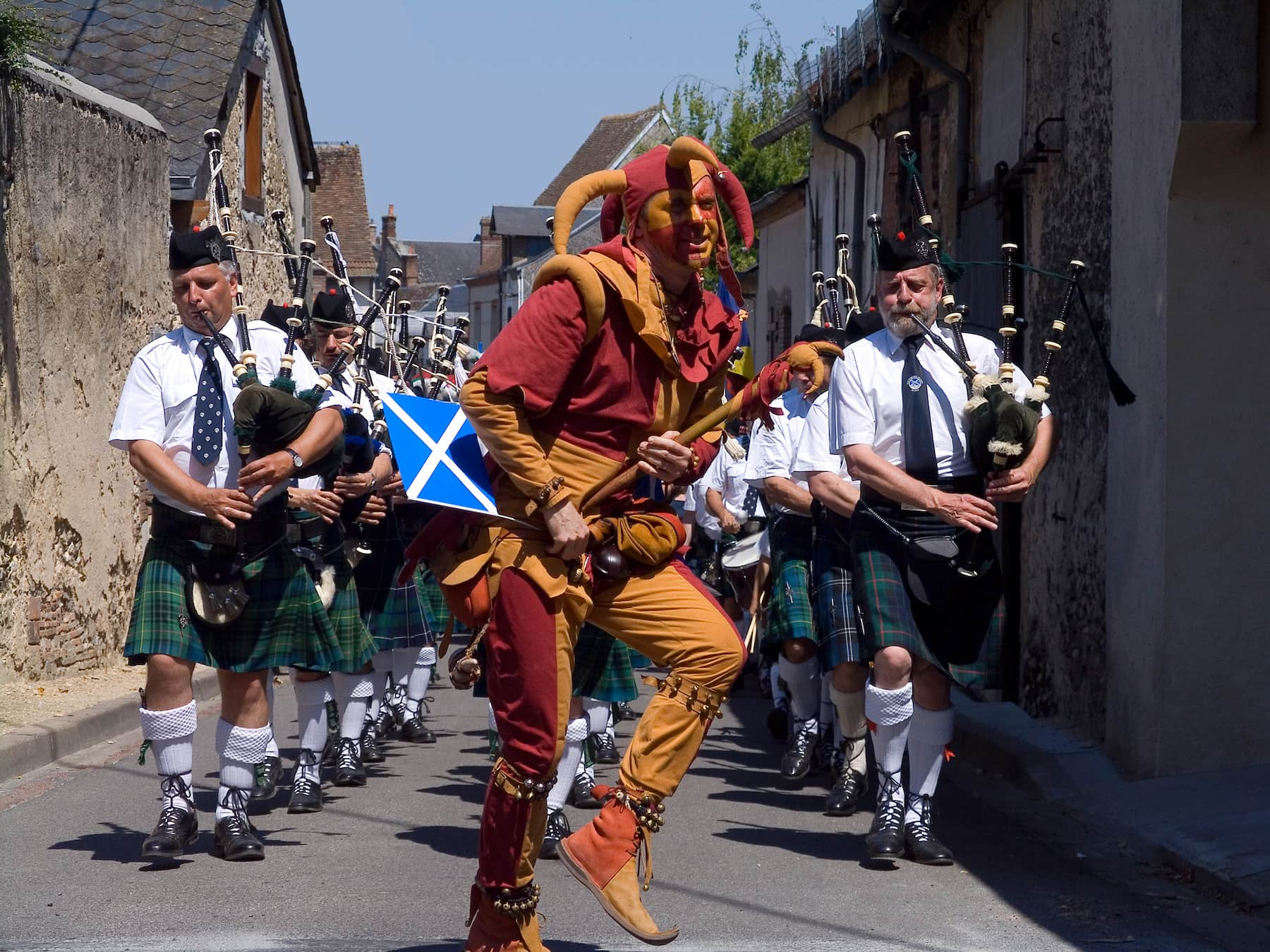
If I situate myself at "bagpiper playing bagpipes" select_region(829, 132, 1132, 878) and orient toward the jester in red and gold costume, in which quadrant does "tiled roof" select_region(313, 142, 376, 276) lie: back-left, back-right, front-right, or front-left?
back-right

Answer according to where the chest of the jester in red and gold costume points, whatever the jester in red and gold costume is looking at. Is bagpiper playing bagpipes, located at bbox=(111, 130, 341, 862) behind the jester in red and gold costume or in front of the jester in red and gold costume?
behind

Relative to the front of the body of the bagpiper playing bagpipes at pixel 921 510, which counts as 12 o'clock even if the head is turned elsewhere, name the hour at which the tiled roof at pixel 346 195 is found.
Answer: The tiled roof is roughly at 5 o'clock from the bagpiper playing bagpipes.

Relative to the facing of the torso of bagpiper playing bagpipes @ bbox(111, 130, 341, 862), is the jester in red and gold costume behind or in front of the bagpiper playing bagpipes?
in front

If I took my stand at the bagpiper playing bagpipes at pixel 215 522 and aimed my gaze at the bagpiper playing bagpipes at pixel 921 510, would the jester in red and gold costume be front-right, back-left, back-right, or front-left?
front-right

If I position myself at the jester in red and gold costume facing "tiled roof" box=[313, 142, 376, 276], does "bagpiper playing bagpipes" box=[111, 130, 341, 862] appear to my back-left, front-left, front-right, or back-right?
front-left

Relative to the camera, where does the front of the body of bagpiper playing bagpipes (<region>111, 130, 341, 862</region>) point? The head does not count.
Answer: toward the camera

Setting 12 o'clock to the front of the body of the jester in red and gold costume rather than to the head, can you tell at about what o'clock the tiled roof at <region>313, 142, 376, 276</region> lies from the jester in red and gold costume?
The tiled roof is roughly at 7 o'clock from the jester in red and gold costume.

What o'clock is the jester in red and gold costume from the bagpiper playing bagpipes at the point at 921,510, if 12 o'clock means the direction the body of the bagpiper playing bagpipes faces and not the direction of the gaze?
The jester in red and gold costume is roughly at 1 o'clock from the bagpiper playing bagpipes.

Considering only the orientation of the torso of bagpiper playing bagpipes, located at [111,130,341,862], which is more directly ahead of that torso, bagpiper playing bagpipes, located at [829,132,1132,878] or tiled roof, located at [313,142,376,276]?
the bagpiper playing bagpipes

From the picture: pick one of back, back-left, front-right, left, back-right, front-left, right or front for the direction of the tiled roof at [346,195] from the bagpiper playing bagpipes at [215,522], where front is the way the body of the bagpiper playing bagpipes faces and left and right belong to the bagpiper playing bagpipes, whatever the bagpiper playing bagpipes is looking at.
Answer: back

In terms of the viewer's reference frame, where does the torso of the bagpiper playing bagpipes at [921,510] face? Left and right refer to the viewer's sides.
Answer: facing the viewer

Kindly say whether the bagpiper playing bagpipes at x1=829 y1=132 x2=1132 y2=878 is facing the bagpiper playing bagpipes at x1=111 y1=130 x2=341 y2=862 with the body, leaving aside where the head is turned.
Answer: no

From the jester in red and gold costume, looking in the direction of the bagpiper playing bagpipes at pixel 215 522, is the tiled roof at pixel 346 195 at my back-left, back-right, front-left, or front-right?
front-right

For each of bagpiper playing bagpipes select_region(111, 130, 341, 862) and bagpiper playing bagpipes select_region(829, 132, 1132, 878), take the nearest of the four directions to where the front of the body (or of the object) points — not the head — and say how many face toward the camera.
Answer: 2
